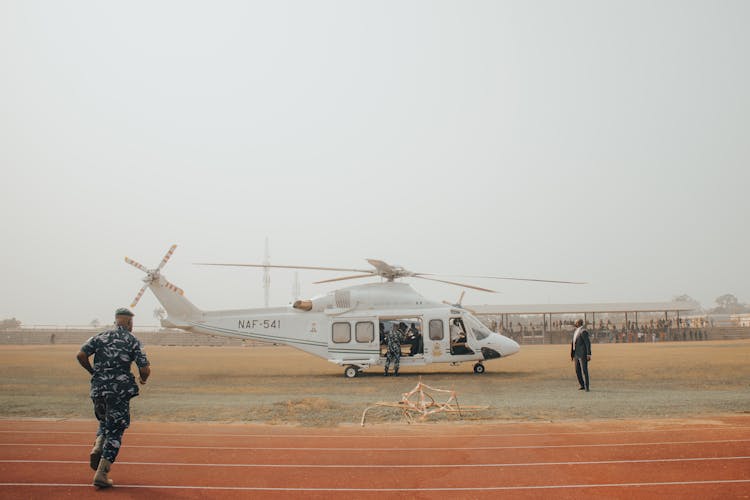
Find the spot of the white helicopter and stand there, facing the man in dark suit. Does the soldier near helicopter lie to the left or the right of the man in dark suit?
right

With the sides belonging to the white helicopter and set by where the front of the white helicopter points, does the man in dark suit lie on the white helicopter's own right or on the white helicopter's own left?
on the white helicopter's own right

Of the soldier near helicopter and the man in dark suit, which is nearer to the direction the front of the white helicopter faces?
the man in dark suit

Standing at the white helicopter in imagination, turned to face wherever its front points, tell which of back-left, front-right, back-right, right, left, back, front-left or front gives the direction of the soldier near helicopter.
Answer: right

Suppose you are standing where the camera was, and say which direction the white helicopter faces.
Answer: facing to the right of the viewer
